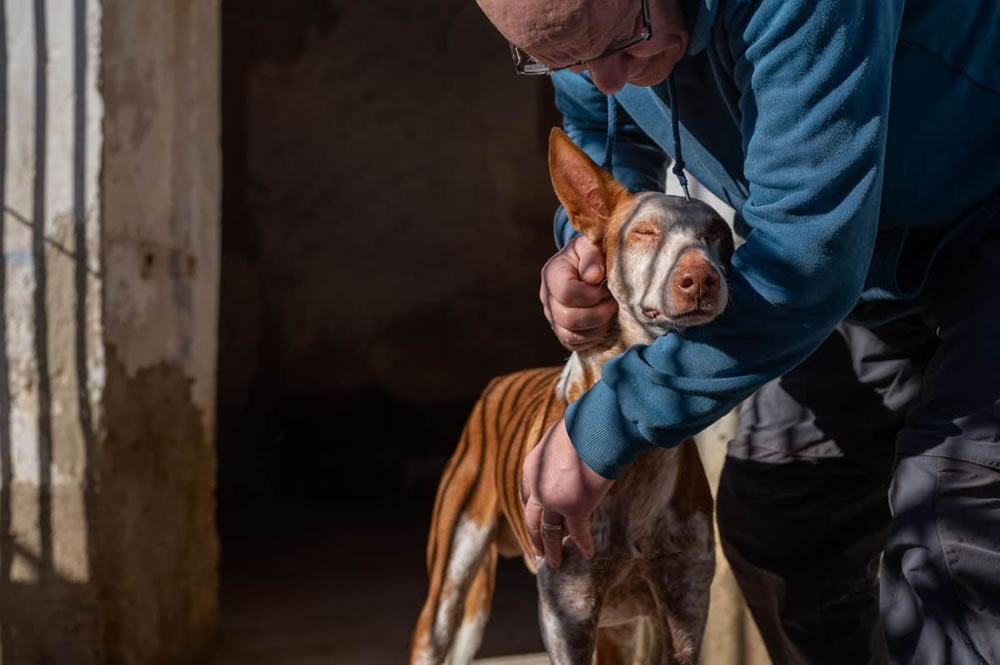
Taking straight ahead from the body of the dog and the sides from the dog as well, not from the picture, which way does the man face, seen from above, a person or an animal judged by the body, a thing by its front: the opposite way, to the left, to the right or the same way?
to the right

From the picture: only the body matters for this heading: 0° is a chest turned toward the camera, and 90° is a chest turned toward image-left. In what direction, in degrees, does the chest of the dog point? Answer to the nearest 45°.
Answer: approximately 315°

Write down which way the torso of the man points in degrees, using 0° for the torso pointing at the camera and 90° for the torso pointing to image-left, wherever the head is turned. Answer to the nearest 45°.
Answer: approximately 45°
